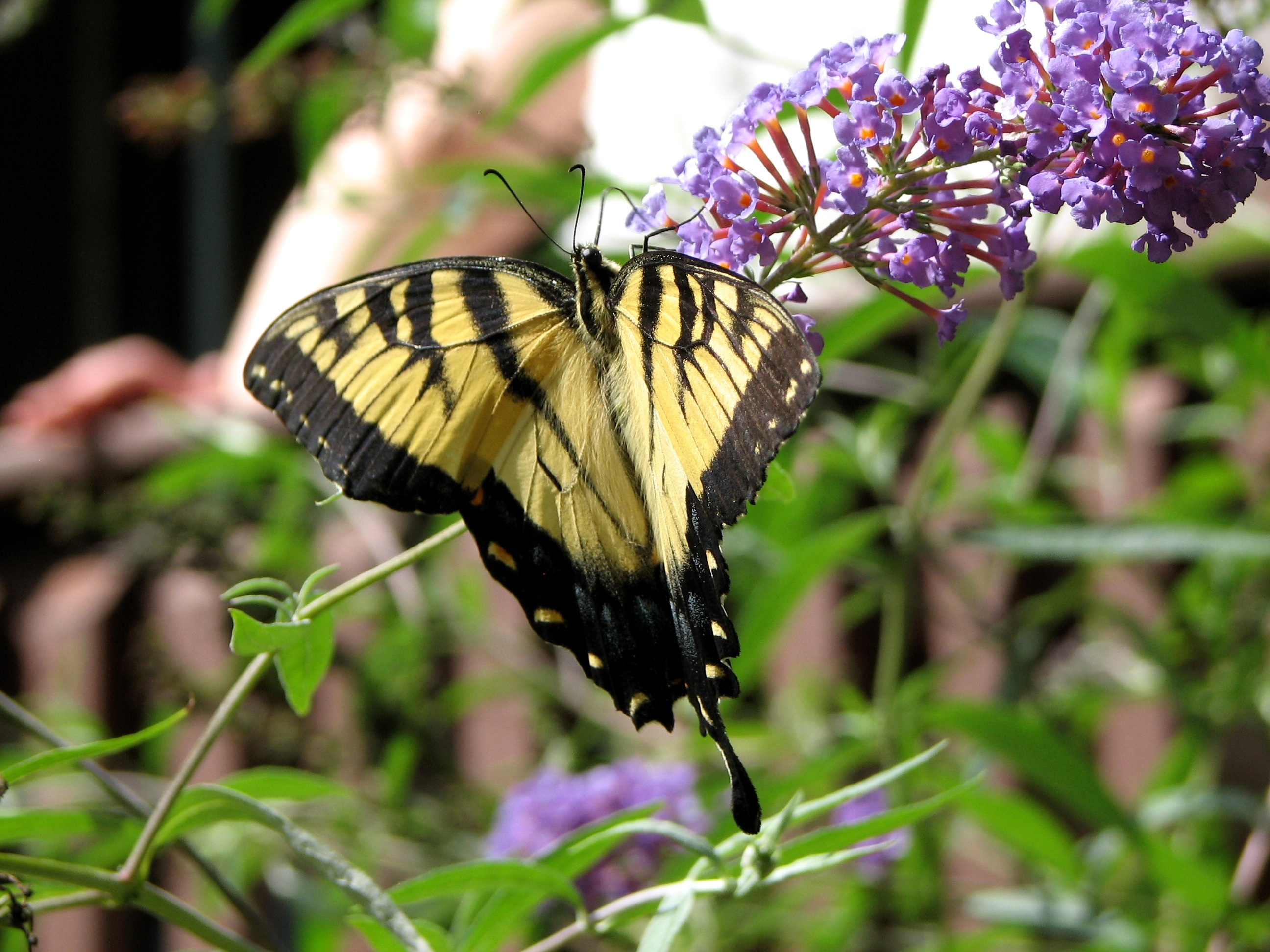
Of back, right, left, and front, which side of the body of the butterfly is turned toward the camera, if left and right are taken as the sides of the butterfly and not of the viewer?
back
